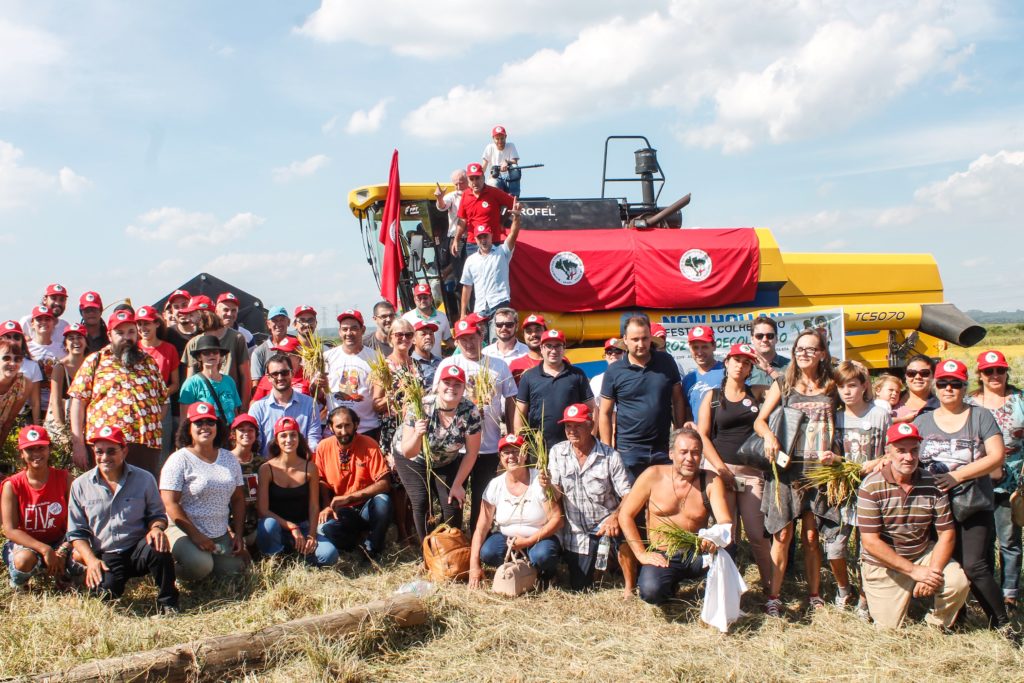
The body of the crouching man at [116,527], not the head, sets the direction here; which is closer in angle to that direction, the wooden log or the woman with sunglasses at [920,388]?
the wooden log

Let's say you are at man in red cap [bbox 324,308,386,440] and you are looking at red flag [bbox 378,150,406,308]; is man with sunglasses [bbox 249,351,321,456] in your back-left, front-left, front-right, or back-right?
back-left

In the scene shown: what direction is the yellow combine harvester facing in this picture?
to the viewer's left

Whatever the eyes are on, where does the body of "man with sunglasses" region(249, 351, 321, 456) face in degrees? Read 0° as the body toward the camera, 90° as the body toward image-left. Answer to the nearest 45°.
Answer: approximately 0°

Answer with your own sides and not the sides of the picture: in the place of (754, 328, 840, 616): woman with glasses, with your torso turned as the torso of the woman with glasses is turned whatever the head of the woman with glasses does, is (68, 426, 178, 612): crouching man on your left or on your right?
on your right

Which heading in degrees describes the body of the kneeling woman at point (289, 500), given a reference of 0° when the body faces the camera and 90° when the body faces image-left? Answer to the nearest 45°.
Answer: approximately 0°

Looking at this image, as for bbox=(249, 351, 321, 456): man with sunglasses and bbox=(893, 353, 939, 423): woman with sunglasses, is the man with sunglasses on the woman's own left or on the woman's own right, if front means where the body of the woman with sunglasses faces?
on the woman's own right
